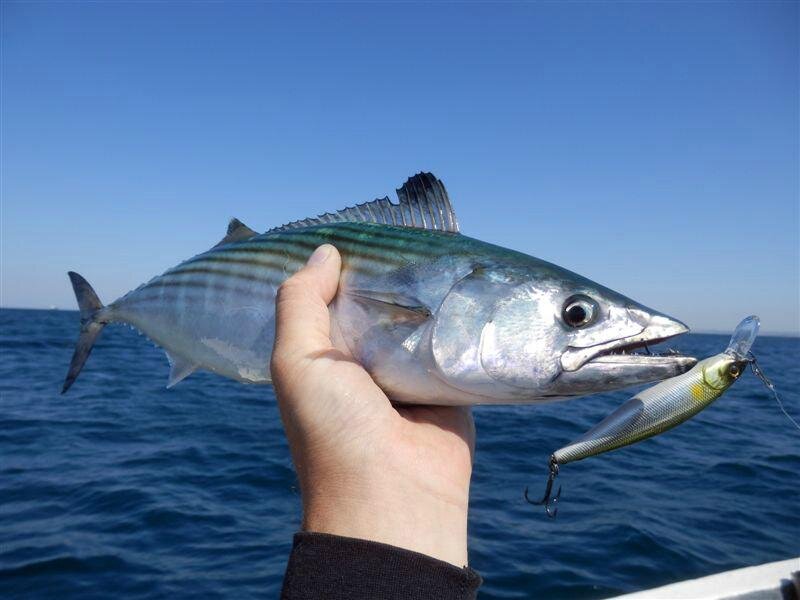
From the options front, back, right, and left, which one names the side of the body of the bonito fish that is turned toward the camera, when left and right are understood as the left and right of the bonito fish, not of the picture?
right
